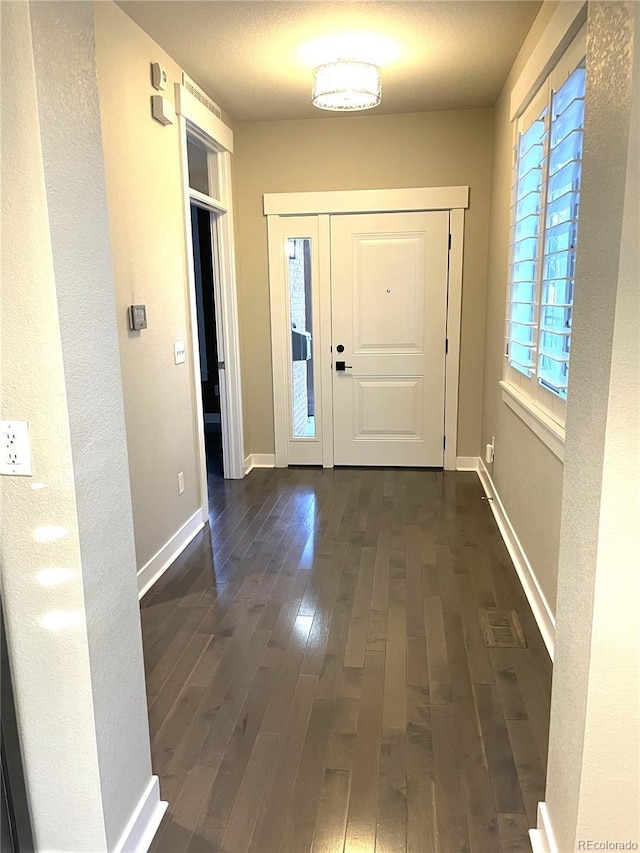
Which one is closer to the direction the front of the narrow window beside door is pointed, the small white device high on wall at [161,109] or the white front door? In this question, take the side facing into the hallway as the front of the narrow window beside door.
the small white device high on wall

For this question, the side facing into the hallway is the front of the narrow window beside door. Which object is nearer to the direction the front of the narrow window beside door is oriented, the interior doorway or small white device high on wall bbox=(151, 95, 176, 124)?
the small white device high on wall

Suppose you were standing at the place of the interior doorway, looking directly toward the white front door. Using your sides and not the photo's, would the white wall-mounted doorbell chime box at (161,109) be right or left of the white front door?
right

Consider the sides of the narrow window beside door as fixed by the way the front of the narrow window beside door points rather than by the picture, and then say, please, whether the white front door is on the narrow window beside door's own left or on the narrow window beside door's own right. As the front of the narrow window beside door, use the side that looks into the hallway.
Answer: on the narrow window beside door's own left

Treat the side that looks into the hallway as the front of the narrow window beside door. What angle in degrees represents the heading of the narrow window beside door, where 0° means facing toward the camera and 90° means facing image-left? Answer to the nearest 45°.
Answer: approximately 0°

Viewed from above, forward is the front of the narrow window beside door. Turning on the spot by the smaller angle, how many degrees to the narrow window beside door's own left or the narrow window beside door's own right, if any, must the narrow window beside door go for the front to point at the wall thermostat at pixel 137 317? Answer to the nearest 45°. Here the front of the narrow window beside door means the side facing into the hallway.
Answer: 0° — it already faces it
